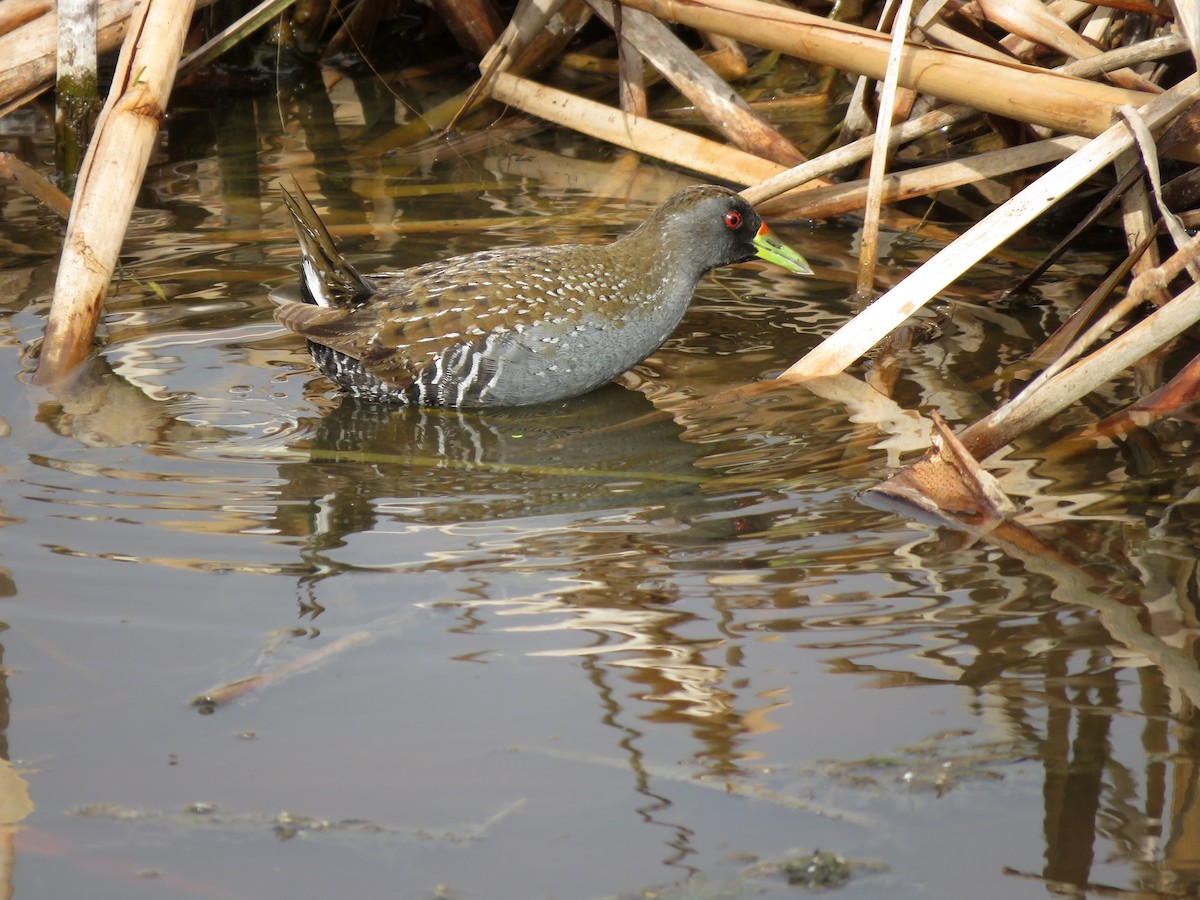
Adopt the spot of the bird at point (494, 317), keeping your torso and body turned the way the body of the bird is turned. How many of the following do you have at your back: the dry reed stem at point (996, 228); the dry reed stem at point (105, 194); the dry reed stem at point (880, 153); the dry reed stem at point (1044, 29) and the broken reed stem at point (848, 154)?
1

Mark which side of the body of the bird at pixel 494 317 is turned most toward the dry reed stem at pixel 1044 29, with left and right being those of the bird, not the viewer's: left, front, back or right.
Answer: front

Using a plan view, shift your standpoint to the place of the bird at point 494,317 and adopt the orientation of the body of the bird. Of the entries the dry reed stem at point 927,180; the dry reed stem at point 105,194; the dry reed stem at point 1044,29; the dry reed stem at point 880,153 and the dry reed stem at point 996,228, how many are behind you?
1

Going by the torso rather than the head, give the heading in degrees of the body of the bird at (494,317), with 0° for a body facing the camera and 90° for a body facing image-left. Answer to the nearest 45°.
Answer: approximately 270°

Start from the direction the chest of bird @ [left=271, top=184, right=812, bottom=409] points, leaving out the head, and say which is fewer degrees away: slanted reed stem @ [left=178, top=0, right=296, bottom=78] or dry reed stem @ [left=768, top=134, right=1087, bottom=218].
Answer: the dry reed stem

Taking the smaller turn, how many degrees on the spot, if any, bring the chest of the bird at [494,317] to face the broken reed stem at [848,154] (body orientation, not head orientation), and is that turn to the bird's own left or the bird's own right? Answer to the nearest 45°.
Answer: approximately 45° to the bird's own left

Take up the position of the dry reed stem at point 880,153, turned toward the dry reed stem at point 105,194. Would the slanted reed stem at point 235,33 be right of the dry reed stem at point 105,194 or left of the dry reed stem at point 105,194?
right

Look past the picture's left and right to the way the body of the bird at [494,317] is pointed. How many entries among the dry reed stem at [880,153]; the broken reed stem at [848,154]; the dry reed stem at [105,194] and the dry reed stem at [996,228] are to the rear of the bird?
1

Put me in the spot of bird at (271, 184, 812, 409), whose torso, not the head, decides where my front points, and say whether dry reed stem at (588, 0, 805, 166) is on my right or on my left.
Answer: on my left

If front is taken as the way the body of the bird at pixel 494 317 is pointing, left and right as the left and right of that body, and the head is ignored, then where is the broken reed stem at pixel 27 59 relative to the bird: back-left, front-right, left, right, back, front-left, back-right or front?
back-left

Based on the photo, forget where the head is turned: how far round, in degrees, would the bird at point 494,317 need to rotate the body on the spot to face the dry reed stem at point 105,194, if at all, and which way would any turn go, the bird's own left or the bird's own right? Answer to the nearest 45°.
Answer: approximately 180°

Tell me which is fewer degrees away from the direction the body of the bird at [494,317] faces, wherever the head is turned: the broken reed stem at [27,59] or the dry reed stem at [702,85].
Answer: the dry reed stem
